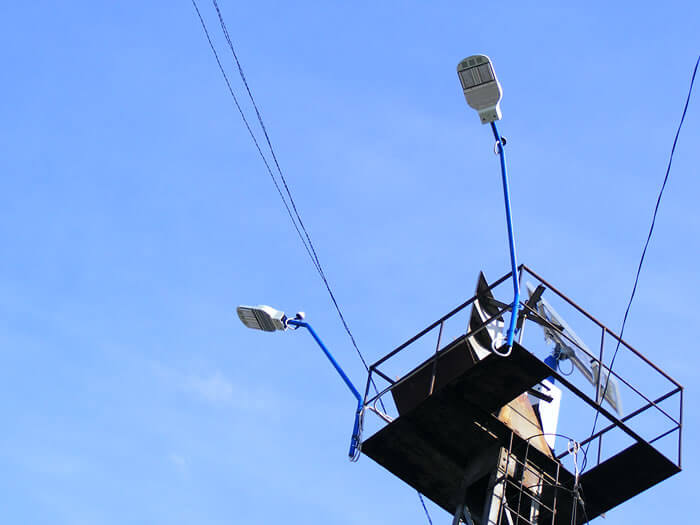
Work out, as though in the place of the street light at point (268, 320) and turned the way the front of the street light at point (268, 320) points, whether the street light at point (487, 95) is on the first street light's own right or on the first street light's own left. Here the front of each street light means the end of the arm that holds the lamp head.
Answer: on the first street light's own left

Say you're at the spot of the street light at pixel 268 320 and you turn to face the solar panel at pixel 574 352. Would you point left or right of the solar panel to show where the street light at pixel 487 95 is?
right

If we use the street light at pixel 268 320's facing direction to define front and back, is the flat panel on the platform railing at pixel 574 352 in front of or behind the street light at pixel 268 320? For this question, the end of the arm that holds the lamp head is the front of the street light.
behind

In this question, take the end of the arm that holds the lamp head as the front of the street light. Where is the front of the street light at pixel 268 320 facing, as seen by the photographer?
facing to the left of the viewer
